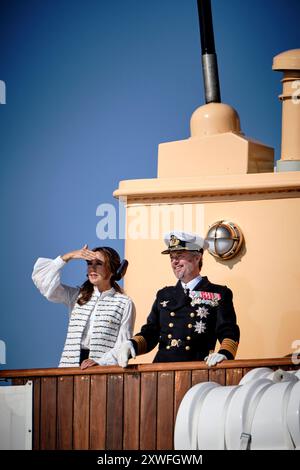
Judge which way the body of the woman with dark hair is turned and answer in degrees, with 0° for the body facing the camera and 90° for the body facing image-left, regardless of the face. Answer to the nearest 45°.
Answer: approximately 45°

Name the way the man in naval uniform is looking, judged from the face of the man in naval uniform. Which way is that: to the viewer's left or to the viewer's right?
to the viewer's left

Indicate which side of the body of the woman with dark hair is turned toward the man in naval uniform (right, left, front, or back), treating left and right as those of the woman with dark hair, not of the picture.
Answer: left
